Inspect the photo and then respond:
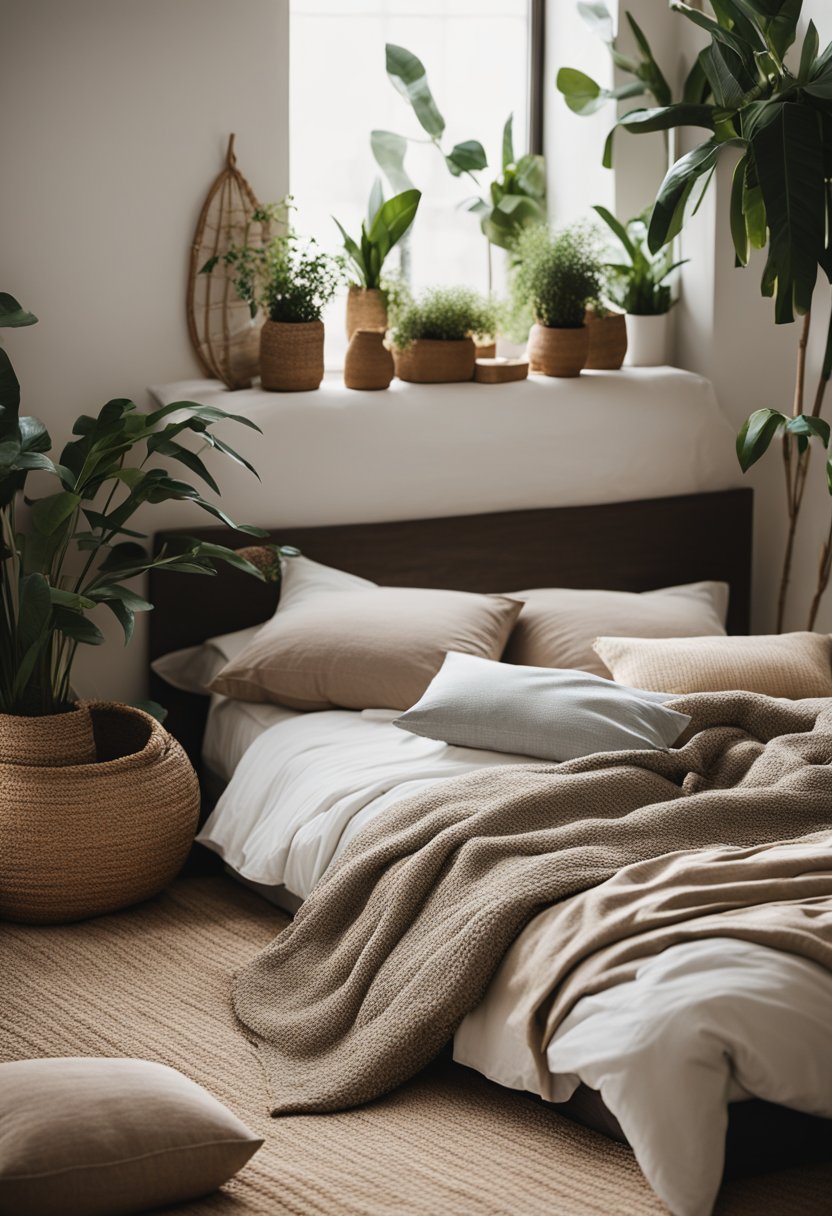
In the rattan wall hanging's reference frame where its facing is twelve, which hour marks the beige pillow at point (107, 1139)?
The beige pillow is roughly at 12 o'clock from the rattan wall hanging.

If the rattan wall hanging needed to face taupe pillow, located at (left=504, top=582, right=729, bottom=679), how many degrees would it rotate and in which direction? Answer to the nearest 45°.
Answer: approximately 45° to its left

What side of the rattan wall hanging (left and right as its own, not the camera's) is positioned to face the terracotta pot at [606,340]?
left

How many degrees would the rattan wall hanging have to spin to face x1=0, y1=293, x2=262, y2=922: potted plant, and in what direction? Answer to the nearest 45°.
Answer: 0° — it already faces it

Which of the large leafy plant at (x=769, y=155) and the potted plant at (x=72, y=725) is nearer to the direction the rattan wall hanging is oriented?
the potted plant

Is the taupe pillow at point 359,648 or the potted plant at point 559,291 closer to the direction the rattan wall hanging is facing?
the taupe pillow

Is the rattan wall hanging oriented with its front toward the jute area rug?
yes

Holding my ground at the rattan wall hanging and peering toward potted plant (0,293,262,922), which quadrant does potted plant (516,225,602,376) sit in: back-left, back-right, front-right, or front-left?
back-left

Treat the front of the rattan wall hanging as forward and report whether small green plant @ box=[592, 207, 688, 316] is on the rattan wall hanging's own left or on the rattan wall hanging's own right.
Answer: on the rattan wall hanging's own left

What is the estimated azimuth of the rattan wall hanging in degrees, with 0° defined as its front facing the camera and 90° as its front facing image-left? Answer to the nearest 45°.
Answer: approximately 0°

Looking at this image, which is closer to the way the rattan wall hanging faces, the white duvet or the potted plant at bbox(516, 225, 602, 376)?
the white duvet
